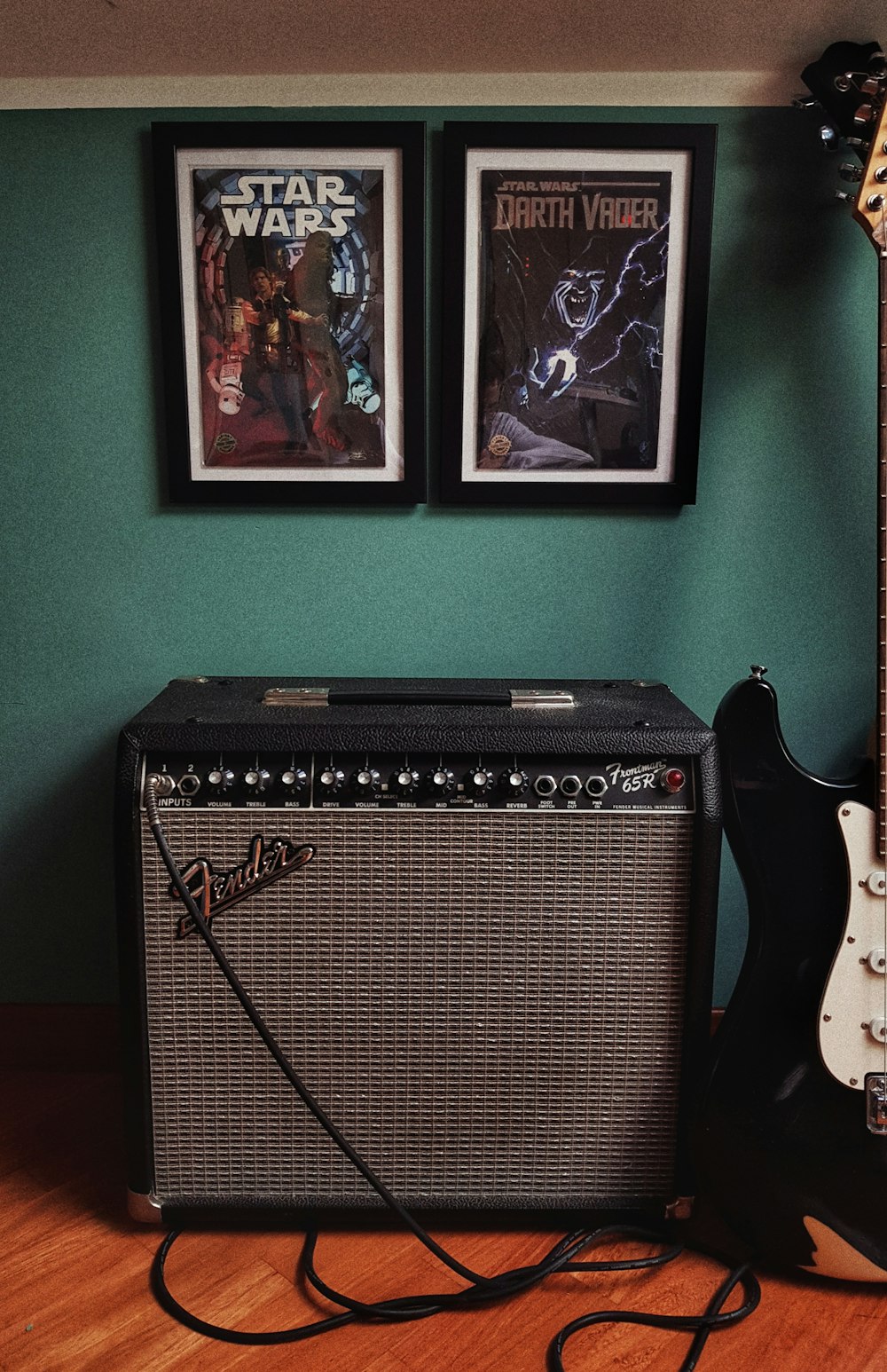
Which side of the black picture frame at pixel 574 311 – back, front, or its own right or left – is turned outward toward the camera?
front

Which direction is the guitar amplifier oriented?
toward the camera

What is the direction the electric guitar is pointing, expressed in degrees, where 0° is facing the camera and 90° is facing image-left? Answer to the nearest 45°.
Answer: approximately 0°

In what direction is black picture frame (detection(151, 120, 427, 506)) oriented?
toward the camera

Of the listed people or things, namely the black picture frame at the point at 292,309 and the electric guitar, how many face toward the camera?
2
